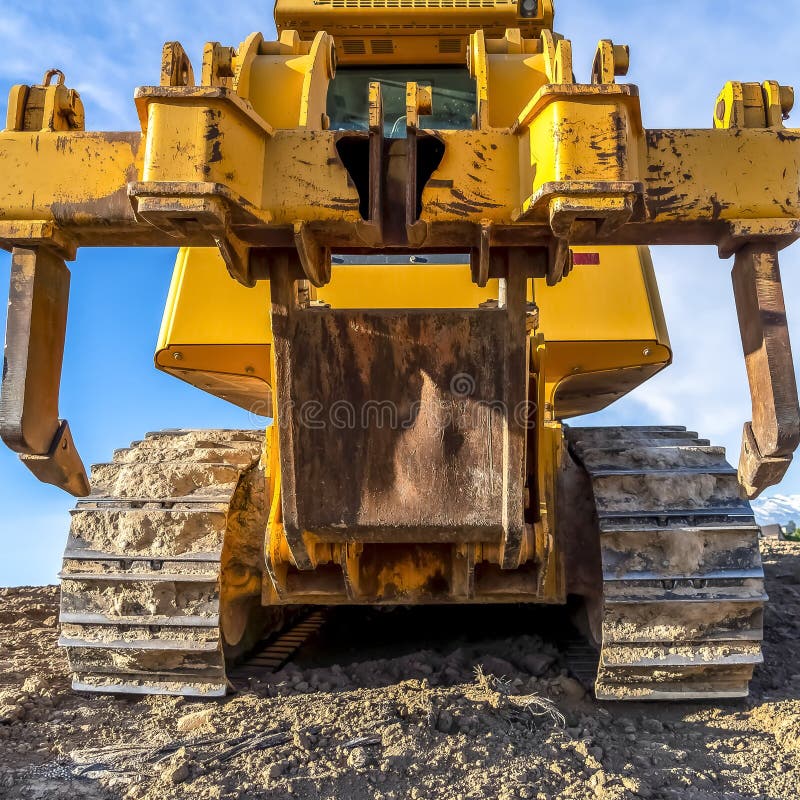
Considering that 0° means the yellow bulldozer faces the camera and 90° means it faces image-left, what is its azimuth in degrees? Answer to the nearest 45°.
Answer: approximately 180°

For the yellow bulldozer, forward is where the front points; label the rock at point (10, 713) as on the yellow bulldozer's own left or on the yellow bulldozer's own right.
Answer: on the yellow bulldozer's own left

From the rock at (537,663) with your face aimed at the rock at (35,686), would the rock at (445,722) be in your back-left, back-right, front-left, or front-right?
front-left
